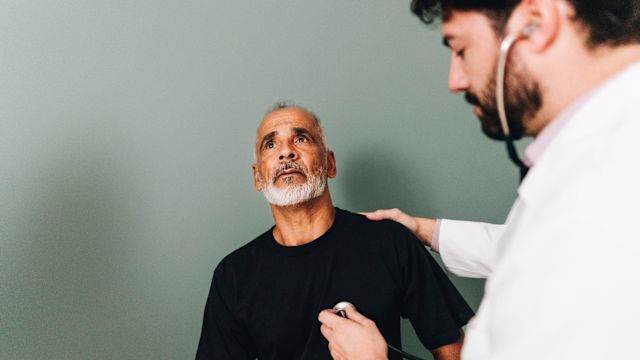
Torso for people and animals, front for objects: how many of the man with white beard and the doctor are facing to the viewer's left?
1

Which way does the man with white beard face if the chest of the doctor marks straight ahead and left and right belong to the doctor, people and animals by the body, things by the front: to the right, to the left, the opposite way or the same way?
to the left

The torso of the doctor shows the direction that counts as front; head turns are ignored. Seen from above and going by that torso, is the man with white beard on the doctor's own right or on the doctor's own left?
on the doctor's own right

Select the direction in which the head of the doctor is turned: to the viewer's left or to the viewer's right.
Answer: to the viewer's left

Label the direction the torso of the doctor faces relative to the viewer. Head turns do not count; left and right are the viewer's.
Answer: facing to the left of the viewer

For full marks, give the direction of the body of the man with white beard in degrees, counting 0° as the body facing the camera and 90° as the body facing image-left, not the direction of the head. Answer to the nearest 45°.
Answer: approximately 0°
